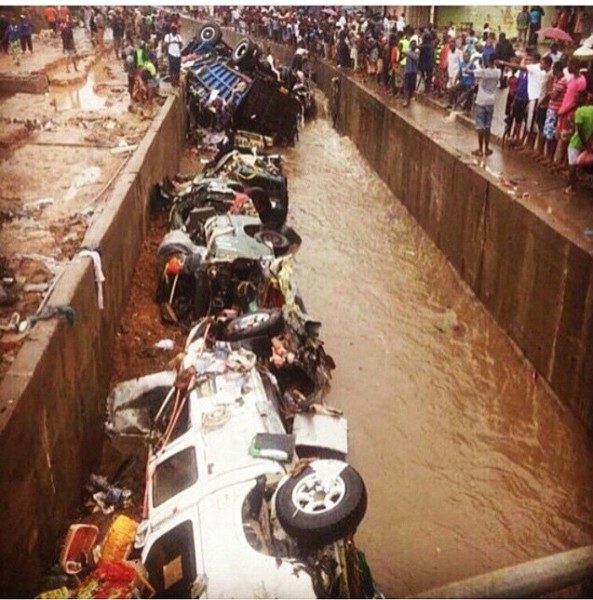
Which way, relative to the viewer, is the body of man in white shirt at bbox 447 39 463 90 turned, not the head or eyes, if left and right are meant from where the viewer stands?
facing the viewer and to the left of the viewer

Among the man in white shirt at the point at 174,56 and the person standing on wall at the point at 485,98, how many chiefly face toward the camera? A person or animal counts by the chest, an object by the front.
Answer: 1

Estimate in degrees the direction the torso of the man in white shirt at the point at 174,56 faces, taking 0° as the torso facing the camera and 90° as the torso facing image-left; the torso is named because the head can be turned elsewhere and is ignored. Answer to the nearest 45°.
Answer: approximately 0°

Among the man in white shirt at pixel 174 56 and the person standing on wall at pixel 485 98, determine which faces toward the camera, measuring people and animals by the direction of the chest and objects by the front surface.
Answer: the man in white shirt

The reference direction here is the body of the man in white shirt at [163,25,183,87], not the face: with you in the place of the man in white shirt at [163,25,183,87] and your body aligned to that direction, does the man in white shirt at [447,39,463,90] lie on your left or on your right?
on your left

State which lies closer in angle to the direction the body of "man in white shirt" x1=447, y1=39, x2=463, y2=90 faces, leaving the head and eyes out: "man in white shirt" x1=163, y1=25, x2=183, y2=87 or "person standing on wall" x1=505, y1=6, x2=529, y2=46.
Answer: the man in white shirt

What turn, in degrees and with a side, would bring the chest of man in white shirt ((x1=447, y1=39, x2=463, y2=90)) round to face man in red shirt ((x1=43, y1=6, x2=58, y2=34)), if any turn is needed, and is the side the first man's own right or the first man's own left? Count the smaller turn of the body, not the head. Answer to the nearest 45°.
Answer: approximately 90° to the first man's own right
